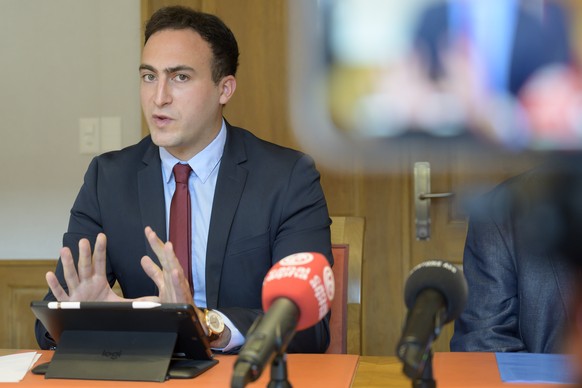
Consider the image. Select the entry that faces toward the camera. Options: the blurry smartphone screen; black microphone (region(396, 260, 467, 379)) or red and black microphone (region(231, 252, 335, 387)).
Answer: the blurry smartphone screen

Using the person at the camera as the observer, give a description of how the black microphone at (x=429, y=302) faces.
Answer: facing away from the viewer

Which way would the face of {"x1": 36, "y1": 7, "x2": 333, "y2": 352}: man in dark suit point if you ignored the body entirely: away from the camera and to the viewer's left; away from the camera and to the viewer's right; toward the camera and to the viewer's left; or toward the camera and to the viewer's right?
toward the camera and to the viewer's left

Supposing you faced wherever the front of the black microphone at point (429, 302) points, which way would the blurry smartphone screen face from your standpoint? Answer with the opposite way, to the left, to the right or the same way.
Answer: the opposite way

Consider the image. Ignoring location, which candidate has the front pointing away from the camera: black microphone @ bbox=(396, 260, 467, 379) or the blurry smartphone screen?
the black microphone

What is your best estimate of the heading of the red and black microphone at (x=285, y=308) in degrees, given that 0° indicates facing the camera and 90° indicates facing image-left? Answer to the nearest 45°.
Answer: approximately 225°

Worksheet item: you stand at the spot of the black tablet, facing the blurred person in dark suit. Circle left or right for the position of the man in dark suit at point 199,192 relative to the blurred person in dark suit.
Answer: left

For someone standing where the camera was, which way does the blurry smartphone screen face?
facing the viewer

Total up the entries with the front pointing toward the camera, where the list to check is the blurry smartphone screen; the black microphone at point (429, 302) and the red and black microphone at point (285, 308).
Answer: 1

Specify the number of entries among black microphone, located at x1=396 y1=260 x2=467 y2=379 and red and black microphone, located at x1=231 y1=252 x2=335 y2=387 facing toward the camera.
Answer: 0
